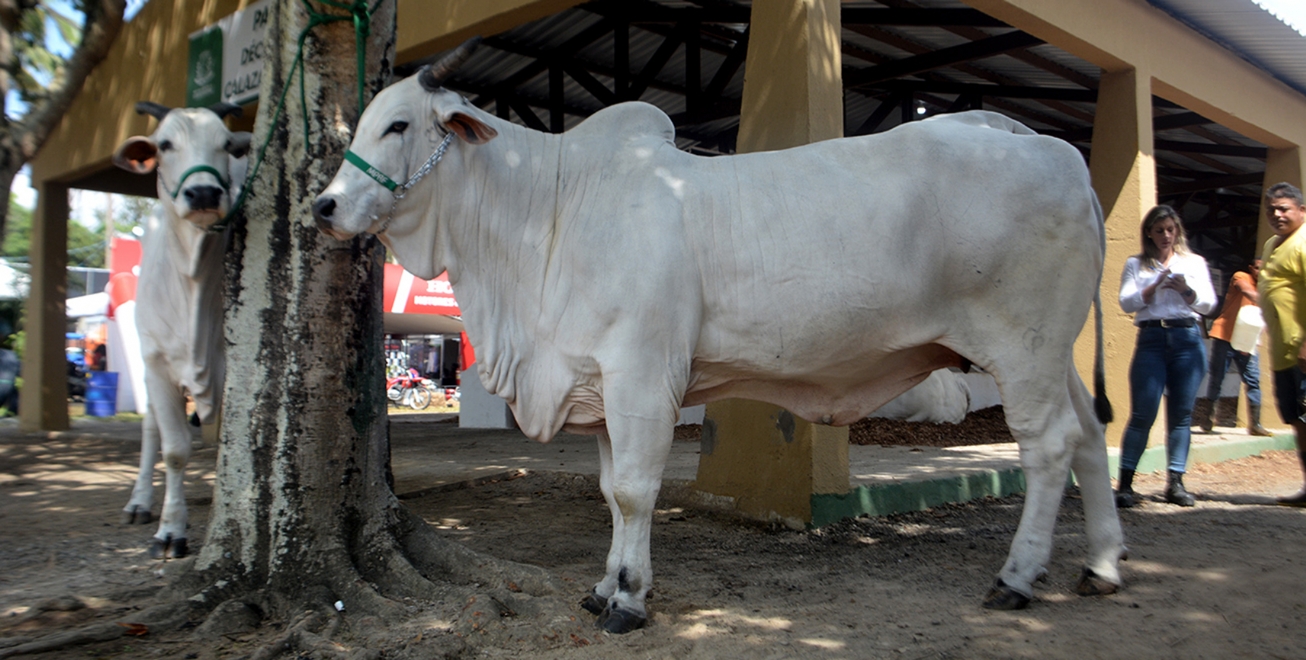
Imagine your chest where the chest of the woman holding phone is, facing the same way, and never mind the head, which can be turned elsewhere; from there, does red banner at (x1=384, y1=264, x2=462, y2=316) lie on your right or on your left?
on your right

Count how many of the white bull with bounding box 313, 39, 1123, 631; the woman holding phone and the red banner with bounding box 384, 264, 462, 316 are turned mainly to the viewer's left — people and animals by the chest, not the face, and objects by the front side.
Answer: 1

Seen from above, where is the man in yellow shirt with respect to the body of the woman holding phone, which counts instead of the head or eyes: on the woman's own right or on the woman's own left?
on the woman's own left

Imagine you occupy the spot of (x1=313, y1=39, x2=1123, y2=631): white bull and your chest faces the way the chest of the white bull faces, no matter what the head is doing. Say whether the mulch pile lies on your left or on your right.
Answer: on your right

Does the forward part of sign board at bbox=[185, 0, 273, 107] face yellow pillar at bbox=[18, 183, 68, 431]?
no

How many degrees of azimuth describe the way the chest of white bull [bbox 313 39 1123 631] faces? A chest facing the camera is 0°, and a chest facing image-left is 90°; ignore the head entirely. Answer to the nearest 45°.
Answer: approximately 90°

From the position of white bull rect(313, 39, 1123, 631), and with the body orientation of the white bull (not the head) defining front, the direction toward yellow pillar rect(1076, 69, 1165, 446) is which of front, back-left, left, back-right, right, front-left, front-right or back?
back-right

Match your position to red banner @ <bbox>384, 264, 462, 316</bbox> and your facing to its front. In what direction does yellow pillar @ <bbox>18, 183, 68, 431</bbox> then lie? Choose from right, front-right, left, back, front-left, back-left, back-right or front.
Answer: front-right

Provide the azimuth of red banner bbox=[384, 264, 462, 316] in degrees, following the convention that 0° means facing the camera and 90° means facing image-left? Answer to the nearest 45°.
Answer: approximately 0°

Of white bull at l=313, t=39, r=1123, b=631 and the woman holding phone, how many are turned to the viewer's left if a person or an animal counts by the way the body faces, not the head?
1

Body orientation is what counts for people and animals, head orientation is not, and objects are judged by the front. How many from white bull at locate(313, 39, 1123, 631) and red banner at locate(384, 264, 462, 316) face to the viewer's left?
1

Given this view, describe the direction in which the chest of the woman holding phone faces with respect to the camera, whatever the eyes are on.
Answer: toward the camera

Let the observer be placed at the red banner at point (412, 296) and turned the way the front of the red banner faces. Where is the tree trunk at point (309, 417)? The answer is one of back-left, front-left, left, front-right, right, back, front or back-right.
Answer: front

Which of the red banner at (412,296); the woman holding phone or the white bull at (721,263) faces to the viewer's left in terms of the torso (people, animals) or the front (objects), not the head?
the white bull

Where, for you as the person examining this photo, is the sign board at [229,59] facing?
facing the viewer and to the left of the viewer

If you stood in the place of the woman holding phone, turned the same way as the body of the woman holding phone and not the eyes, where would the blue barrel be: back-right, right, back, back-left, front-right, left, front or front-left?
right

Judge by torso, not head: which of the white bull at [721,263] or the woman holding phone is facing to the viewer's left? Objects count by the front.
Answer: the white bull

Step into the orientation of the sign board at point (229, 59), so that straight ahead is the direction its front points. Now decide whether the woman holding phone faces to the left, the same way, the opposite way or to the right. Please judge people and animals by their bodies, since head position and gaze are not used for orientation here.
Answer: the same way

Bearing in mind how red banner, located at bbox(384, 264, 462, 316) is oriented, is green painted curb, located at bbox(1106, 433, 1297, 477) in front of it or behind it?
in front
